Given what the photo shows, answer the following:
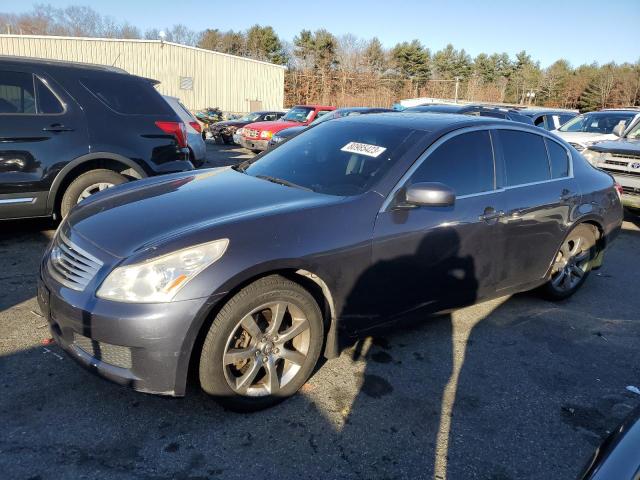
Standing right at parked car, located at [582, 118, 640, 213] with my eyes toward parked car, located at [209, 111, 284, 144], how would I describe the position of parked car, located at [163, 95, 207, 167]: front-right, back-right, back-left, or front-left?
front-left

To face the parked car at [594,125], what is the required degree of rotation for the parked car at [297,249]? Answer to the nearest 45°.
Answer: approximately 180°

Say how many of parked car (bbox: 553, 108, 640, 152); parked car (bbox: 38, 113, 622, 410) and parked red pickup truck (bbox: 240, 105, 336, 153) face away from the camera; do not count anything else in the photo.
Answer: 0

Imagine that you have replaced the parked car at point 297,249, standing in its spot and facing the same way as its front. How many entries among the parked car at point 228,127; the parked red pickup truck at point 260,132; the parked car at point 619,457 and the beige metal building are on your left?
1

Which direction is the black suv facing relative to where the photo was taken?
to the viewer's left

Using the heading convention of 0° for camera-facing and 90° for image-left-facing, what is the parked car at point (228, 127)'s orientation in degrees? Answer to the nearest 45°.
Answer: approximately 45°

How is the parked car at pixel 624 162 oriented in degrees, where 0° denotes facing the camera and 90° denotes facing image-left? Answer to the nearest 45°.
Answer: approximately 45°

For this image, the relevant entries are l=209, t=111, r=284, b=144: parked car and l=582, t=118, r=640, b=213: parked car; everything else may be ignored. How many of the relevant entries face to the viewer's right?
0

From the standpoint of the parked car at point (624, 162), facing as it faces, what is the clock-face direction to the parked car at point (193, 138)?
the parked car at point (193, 138) is roughly at 1 o'clock from the parked car at point (624, 162).

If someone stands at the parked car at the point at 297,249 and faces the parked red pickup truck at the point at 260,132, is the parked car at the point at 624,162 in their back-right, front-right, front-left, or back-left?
front-right

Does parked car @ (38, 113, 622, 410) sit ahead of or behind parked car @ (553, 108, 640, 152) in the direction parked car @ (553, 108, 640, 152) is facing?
ahead

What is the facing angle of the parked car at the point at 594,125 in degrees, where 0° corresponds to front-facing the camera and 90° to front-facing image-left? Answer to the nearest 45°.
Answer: approximately 45°
